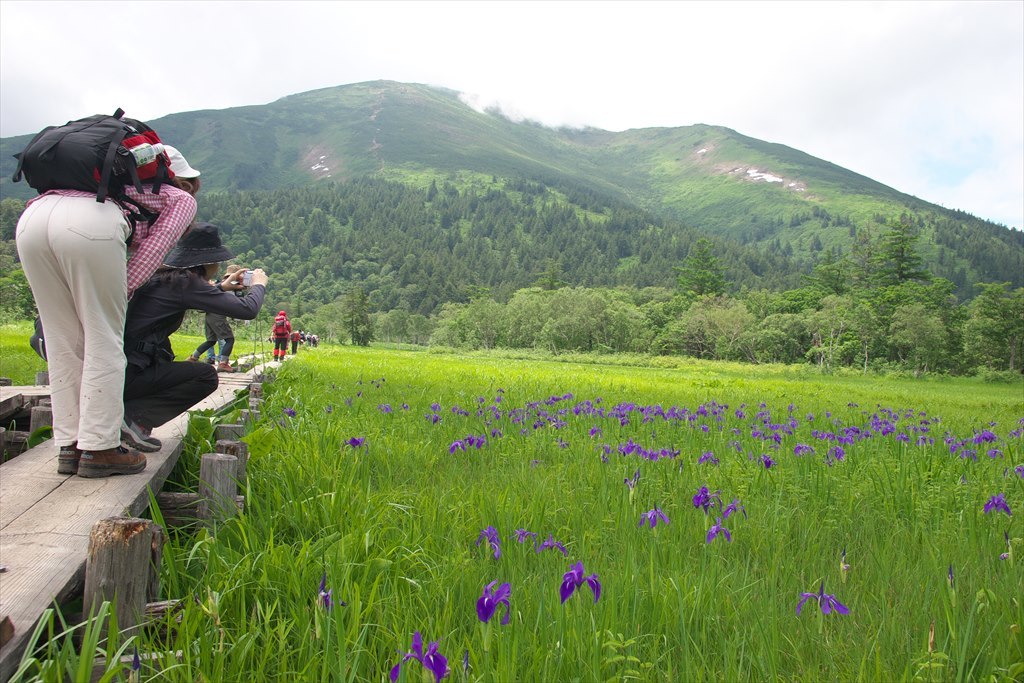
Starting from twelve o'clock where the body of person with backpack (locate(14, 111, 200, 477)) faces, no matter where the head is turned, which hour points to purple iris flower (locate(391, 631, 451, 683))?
The purple iris flower is roughly at 4 o'clock from the person with backpack.

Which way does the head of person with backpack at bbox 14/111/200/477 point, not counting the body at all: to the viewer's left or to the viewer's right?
to the viewer's right

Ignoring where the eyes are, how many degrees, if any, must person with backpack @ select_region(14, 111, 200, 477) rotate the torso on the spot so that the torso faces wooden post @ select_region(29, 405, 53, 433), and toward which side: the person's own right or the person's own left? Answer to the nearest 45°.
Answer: approximately 45° to the person's own left

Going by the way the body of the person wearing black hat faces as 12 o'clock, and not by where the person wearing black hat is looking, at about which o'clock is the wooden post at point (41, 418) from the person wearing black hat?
The wooden post is roughly at 7 o'clock from the person wearing black hat.

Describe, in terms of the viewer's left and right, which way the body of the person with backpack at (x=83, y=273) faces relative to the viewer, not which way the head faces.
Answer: facing away from the viewer and to the right of the viewer

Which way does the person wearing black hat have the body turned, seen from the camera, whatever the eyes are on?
to the viewer's right

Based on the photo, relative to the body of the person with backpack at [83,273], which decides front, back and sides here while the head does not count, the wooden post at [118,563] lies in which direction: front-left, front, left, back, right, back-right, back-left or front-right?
back-right
